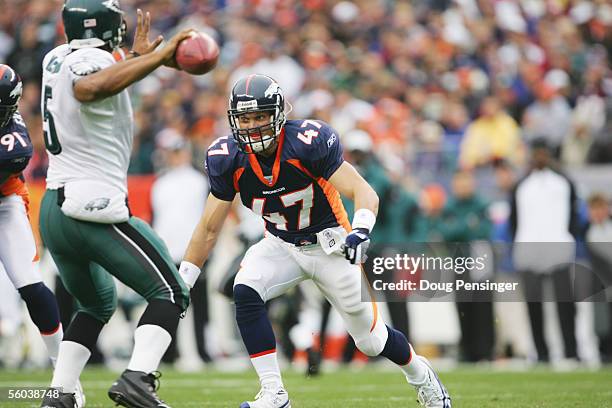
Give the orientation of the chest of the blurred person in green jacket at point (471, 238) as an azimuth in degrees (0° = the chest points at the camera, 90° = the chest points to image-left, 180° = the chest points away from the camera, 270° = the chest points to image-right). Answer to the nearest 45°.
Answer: approximately 0°

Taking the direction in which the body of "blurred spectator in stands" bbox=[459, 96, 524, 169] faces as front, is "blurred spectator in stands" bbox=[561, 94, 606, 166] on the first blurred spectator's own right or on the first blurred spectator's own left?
on the first blurred spectator's own left

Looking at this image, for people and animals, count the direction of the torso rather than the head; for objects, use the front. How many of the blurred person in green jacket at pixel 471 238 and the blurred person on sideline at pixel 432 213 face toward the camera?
2

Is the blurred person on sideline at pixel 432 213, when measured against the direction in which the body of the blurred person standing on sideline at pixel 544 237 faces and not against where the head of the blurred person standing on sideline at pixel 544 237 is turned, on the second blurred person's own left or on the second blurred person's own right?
on the second blurred person's own right

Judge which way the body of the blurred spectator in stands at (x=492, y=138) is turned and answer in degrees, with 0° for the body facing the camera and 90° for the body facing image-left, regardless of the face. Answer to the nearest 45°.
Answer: approximately 0°

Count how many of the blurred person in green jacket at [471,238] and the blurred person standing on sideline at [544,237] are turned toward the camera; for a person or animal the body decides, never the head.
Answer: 2

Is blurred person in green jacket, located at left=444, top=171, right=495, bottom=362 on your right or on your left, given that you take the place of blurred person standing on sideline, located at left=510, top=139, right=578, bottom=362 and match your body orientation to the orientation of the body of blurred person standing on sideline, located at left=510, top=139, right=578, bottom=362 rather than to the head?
on your right

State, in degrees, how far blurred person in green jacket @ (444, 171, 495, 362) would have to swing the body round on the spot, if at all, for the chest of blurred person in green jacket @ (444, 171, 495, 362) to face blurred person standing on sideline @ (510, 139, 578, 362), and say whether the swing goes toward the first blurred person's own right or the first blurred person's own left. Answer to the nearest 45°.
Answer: approximately 90° to the first blurred person's own left

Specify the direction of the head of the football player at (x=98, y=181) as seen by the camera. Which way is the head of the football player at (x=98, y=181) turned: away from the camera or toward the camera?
away from the camera

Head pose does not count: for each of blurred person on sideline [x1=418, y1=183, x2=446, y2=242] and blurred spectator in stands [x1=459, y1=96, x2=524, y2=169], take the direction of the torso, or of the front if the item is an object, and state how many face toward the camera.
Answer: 2

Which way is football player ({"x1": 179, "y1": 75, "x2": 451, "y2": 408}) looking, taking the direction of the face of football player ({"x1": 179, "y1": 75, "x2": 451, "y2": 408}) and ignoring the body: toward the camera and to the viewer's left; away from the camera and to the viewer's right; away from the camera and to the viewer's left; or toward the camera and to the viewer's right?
toward the camera and to the viewer's left

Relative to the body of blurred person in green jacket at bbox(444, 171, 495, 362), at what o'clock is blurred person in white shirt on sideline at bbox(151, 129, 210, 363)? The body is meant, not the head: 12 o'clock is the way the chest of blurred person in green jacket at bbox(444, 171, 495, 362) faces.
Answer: blurred person in white shirt on sideline at bbox(151, 129, 210, 363) is roughly at 3 o'clock from blurred person in green jacket at bbox(444, 171, 495, 362).
